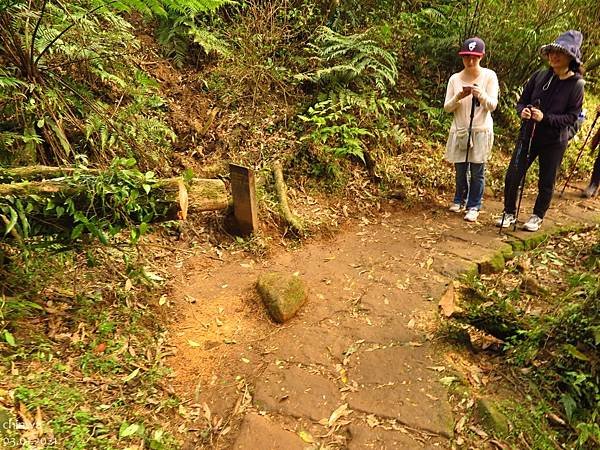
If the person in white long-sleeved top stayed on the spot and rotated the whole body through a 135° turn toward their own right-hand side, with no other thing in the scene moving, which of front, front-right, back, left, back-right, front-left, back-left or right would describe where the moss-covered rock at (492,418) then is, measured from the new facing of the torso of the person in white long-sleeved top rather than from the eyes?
back-left

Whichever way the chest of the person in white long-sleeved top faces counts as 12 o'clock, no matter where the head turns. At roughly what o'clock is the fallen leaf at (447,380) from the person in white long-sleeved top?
The fallen leaf is roughly at 12 o'clock from the person in white long-sleeved top.

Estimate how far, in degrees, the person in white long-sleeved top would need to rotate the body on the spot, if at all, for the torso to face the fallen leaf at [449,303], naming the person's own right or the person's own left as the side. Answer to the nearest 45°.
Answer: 0° — they already face it

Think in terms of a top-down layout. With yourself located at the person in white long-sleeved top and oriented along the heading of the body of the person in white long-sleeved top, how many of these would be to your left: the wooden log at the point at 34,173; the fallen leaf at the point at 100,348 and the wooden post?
0

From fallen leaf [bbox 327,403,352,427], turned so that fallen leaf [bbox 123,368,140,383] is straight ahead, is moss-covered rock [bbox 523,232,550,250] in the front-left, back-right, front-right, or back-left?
back-right

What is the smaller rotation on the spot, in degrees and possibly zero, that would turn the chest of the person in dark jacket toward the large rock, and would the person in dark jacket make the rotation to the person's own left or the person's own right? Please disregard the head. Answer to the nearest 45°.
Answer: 0° — they already face it

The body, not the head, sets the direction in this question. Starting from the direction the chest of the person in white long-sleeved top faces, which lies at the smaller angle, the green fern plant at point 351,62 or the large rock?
the large rock

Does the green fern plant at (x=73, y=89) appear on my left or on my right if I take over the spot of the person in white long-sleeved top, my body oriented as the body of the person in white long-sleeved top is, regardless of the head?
on my right

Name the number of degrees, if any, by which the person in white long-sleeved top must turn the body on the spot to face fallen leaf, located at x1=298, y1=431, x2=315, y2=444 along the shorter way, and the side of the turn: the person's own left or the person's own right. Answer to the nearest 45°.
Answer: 0° — they already face it

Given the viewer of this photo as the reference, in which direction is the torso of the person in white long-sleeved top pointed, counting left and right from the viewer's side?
facing the viewer

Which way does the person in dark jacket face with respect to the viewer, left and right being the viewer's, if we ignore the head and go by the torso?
facing the viewer and to the left of the viewer

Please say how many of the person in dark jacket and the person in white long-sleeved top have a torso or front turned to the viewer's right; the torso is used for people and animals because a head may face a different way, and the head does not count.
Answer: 0

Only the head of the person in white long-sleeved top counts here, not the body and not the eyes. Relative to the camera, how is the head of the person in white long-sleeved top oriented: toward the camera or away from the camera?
toward the camera

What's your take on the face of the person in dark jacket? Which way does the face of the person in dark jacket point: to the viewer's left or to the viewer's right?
to the viewer's left

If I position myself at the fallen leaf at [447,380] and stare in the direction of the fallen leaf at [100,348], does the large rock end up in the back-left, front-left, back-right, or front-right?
front-right

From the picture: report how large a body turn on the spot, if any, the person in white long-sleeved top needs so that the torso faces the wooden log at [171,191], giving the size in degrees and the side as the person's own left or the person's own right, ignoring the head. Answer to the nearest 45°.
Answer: approximately 45° to the person's own right

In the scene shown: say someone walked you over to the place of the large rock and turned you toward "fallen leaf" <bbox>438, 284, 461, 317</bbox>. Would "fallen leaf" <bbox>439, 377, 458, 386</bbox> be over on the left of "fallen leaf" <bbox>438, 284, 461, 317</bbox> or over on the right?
right

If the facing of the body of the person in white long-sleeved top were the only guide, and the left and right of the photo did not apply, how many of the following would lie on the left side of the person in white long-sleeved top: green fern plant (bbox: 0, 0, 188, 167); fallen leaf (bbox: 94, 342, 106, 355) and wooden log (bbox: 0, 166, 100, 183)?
0
